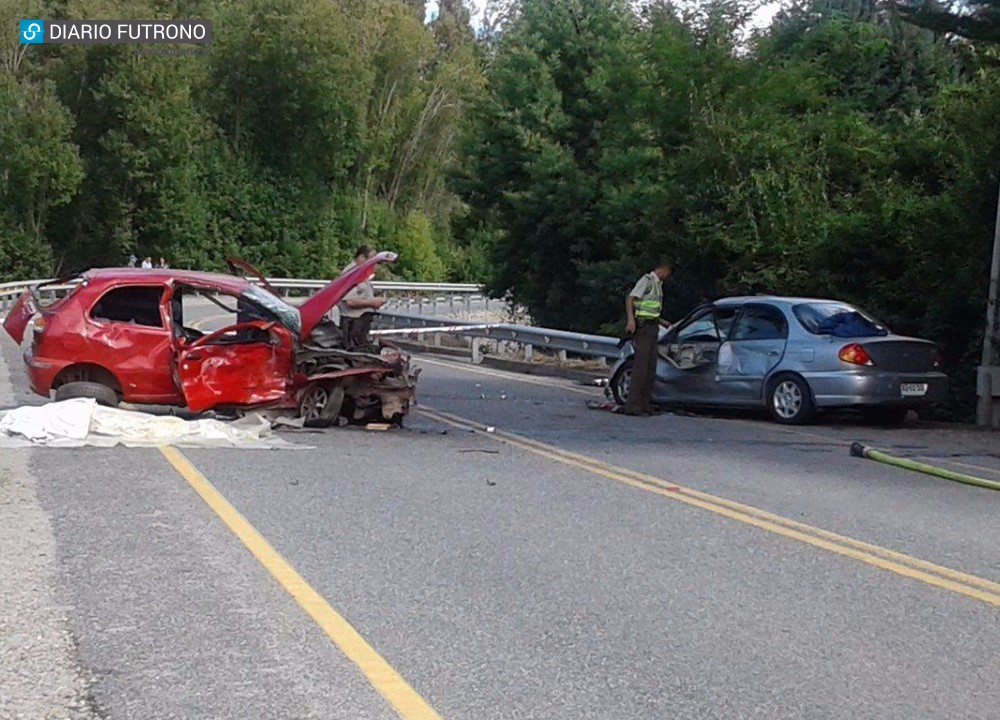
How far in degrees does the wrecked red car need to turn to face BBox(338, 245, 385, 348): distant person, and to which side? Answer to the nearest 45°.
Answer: approximately 45° to its left

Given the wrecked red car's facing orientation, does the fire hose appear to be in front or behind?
in front

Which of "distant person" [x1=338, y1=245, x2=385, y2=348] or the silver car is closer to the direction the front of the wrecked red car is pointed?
the silver car

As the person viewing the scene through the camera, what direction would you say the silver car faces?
facing away from the viewer and to the left of the viewer

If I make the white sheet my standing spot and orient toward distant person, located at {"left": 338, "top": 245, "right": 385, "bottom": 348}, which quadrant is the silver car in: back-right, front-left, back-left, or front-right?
front-right

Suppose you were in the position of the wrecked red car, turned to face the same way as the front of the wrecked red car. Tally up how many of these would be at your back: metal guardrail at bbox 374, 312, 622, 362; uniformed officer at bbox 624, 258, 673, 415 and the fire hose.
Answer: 0

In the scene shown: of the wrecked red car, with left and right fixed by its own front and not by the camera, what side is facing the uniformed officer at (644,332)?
front

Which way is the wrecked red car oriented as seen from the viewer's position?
to the viewer's right

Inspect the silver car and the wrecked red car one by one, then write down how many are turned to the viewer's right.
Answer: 1

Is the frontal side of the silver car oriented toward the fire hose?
no

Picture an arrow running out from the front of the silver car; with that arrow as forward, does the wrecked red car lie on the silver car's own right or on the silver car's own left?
on the silver car's own left

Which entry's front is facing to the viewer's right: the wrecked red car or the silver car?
the wrecked red car
